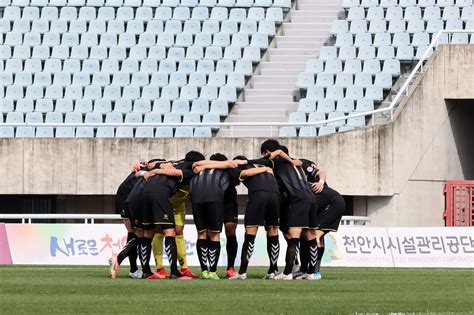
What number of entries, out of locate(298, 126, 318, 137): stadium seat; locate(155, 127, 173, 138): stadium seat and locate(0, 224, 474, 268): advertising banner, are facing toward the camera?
3

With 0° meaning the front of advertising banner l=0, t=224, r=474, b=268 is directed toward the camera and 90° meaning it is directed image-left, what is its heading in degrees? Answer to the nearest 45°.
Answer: approximately 0°

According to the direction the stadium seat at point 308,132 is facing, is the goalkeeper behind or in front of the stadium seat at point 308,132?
in front

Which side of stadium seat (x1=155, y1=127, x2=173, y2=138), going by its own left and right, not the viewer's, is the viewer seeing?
front

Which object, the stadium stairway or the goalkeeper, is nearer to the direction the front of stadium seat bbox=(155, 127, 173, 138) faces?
the goalkeeper

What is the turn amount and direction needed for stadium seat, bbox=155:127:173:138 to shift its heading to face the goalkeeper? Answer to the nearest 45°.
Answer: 0° — it already faces them

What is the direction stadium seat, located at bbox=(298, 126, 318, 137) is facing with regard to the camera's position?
facing the viewer

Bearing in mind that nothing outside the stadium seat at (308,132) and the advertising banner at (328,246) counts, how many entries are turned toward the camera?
2

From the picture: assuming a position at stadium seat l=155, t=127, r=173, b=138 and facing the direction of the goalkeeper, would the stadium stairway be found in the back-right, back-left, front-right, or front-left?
back-left
